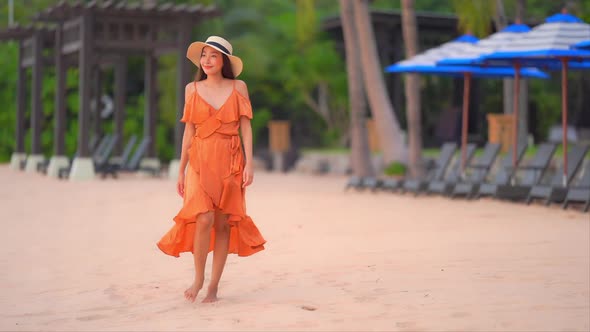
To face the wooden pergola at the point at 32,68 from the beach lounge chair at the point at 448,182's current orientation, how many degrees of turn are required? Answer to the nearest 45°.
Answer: approximately 45° to its right

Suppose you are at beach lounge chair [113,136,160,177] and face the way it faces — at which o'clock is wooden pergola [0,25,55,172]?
The wooden pergola is roughly at 2 o'clock from the beach lounge chair.

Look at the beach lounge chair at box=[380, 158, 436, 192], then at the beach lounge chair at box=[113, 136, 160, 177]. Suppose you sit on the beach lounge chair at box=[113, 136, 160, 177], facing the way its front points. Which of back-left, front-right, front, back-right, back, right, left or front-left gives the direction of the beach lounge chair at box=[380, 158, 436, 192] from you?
back-left

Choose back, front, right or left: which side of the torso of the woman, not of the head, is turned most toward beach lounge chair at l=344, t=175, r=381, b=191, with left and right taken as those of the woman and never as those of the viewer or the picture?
back

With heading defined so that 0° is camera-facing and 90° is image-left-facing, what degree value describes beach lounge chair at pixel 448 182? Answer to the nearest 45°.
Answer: approximately 90°

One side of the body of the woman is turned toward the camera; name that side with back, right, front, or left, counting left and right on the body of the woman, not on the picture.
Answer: front

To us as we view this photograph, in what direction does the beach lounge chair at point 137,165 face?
facing to the left of the viewer
